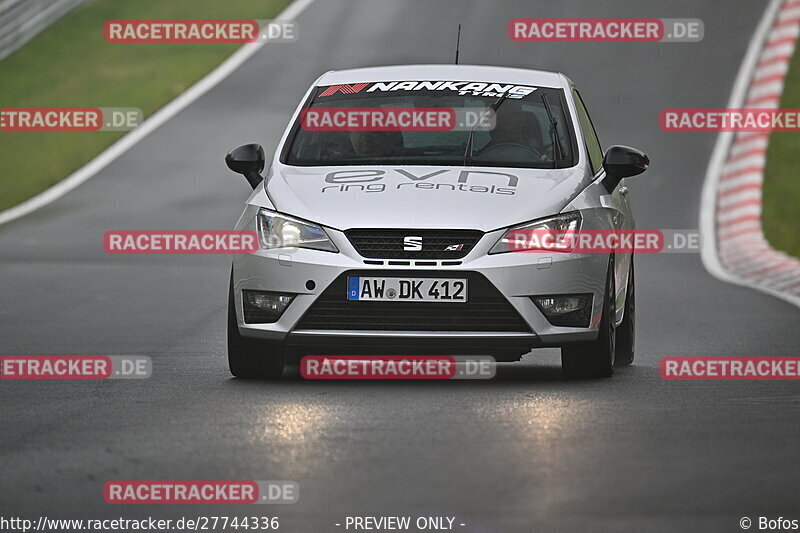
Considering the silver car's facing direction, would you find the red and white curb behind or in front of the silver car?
behind

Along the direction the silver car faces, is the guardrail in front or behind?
behind
